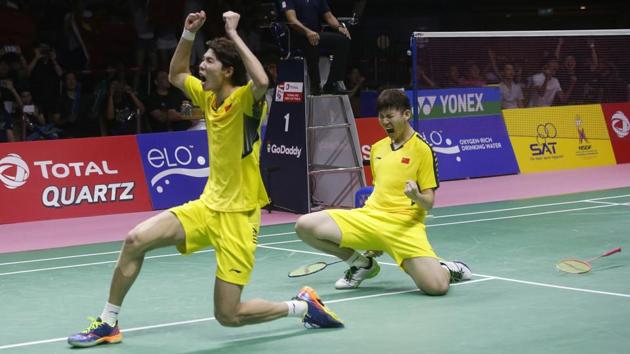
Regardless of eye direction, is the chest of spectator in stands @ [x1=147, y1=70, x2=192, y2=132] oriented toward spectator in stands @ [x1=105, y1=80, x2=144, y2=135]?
no

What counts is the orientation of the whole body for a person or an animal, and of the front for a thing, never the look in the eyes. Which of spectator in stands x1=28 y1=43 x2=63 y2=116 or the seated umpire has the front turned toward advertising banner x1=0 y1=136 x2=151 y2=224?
the spectator in stands

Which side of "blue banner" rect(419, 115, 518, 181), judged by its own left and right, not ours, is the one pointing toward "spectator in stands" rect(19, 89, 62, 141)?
right

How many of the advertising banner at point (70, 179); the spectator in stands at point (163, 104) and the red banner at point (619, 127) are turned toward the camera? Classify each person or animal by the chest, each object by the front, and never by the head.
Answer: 3

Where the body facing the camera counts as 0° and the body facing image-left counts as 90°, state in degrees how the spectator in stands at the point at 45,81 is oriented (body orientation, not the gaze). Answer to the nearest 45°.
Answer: approximately 0°

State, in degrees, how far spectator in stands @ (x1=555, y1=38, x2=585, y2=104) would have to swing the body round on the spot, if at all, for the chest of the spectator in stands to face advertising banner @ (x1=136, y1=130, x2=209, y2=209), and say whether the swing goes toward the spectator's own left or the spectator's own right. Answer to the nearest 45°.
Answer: approximately 45° to the spectator's own right

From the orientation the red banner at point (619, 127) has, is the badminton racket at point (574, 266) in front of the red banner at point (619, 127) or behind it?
in front

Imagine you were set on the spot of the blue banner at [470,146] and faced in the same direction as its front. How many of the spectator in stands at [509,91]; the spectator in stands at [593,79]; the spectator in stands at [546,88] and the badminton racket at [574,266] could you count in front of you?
1

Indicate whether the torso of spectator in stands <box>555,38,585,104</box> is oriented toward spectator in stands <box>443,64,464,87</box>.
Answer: no

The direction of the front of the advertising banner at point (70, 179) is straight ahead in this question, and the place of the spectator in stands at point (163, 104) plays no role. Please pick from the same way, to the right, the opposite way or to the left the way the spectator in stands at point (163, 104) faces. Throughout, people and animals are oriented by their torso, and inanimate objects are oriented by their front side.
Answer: the same way

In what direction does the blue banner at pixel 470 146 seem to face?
toward the camera

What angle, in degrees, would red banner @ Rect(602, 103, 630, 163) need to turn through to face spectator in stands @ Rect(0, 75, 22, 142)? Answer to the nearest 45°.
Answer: approximately 45° to its right

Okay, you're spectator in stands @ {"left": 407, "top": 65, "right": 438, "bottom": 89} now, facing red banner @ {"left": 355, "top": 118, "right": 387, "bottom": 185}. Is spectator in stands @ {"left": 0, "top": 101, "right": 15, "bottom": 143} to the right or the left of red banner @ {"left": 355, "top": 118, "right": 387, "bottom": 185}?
right

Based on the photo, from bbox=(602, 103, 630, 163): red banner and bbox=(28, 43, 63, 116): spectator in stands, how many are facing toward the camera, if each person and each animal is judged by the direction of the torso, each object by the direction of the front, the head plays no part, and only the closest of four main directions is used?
2

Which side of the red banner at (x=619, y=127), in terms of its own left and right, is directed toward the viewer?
front

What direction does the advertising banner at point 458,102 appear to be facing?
toward the camera

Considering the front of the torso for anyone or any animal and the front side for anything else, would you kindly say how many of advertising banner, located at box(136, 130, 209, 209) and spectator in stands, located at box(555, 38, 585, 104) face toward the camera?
2

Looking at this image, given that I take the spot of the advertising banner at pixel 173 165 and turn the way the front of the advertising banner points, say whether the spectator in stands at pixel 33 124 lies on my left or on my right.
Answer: on my right
